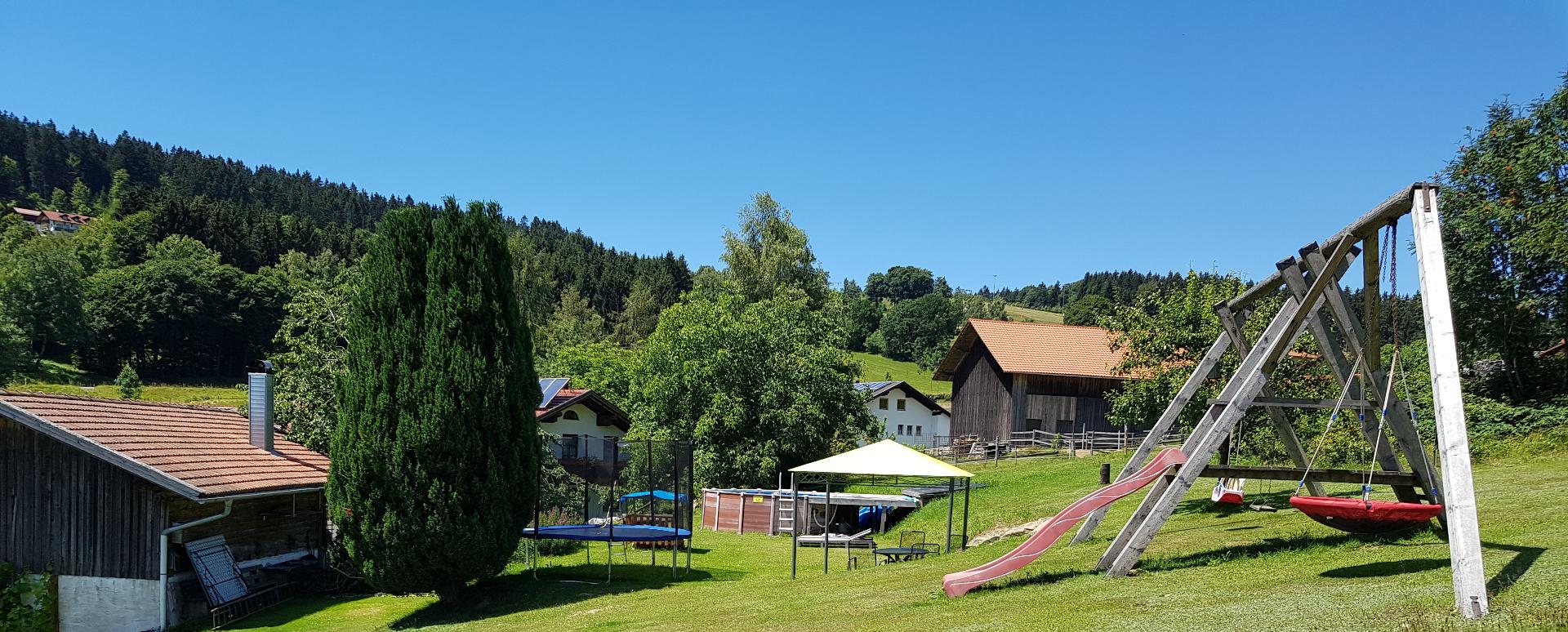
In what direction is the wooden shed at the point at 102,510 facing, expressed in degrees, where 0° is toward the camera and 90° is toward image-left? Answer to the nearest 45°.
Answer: approximately 315°

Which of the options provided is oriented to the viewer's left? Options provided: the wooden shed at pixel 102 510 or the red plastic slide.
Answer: the red plastic slide

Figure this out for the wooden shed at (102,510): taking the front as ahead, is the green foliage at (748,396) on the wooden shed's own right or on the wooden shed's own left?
on the wooden shed's own left

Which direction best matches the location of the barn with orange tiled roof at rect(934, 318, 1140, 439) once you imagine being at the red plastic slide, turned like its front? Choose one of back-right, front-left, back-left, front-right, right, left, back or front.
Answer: right

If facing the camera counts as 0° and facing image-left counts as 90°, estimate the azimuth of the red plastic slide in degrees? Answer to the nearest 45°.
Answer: approximately 90°

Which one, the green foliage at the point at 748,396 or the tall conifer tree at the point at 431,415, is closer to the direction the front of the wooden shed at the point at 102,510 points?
the tall conifer tree

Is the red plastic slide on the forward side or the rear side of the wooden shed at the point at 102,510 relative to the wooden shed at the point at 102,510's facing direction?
on the forward side

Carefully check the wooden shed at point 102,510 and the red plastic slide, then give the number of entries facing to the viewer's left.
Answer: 1
